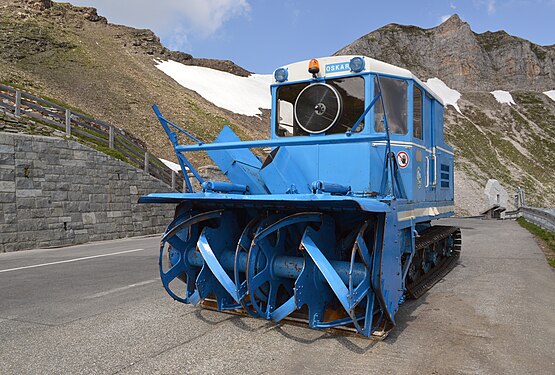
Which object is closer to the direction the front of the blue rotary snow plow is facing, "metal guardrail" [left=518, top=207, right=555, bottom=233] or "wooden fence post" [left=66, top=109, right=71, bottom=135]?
the wooden fence post

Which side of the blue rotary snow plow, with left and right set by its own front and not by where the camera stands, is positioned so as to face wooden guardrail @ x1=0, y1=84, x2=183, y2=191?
right

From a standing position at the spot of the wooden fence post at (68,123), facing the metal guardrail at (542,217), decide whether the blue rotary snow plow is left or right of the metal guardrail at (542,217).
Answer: right

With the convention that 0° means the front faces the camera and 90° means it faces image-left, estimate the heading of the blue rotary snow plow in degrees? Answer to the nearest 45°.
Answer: approximately 45°

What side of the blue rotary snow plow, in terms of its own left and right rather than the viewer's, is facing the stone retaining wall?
right

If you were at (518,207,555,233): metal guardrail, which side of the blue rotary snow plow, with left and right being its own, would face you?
back

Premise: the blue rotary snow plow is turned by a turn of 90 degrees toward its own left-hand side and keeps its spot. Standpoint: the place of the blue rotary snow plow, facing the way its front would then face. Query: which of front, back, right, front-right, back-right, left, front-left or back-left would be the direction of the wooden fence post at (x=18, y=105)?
back
